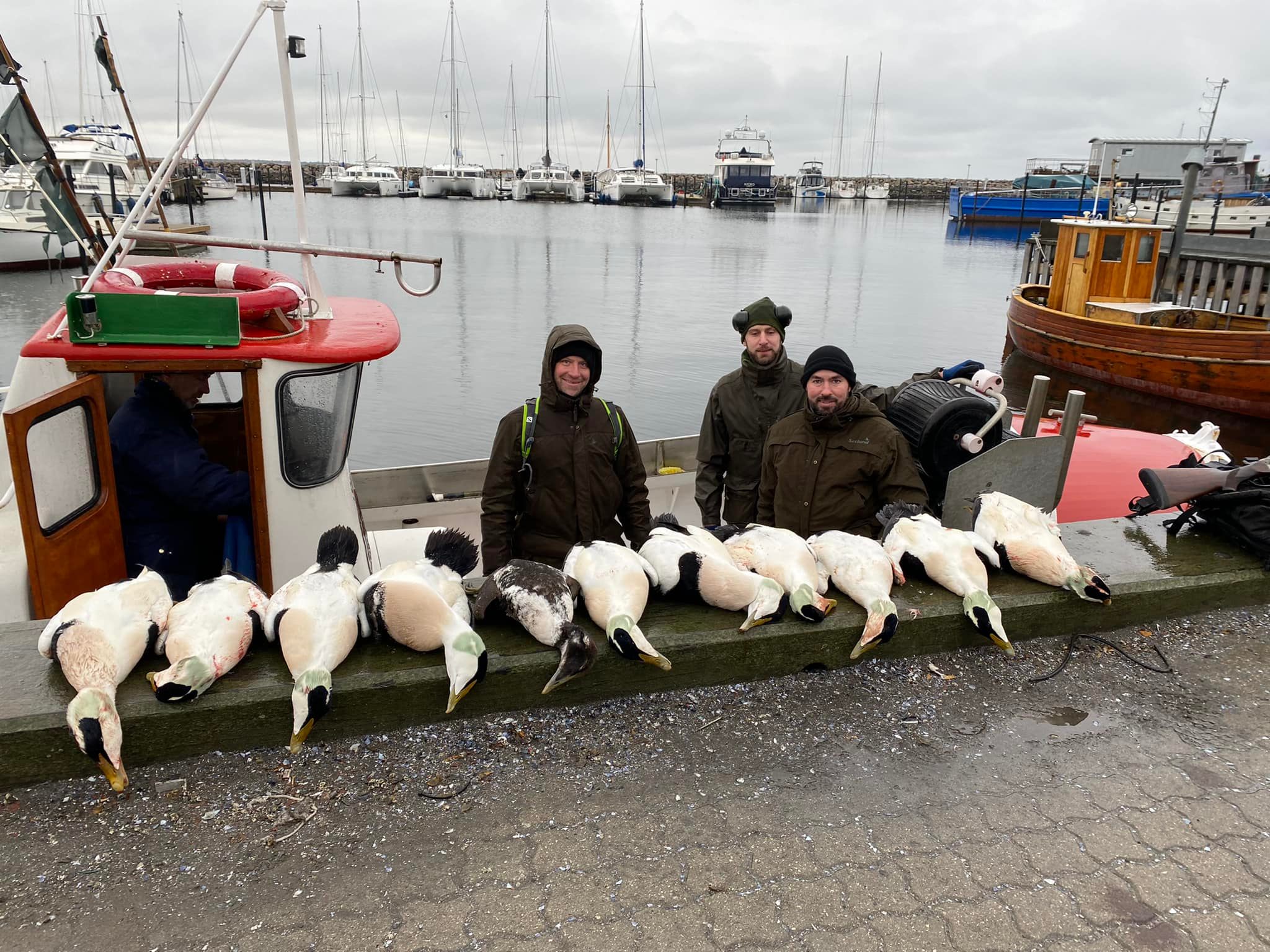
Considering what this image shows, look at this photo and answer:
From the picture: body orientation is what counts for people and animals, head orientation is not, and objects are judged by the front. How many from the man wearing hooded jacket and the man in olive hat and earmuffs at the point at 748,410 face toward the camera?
2

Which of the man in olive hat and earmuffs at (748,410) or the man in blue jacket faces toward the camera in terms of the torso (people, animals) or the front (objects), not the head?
the man in olive hat and earmuffs

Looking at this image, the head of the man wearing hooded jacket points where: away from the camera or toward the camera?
toward the camera

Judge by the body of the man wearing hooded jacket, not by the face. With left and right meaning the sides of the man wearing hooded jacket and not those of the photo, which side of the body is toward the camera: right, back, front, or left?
front

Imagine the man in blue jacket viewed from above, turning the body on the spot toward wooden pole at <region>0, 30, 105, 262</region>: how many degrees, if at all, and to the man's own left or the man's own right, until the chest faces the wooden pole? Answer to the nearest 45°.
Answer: approximately 90° to the man's own left

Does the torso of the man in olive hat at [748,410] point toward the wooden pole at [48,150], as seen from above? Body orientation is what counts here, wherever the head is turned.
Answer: no

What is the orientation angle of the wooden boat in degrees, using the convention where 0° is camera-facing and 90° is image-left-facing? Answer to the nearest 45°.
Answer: approximately 315°

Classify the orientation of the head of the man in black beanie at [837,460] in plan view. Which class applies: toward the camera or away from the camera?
toward the camera

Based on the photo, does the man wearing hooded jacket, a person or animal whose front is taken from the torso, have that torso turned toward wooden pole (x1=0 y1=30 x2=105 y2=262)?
no

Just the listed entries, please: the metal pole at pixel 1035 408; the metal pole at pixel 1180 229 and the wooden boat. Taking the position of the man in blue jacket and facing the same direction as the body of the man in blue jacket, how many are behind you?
0

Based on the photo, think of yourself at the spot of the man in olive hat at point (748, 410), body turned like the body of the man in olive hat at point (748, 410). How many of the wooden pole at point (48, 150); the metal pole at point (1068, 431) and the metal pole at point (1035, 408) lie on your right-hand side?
1

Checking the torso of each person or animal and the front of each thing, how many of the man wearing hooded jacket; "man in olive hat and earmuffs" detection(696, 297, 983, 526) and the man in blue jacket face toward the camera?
2

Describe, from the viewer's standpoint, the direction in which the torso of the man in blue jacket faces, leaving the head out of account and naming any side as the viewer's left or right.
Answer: facing to the right of the viewer

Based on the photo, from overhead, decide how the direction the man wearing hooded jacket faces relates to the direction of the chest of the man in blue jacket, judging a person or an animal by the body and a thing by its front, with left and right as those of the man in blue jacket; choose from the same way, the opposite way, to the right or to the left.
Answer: to the right

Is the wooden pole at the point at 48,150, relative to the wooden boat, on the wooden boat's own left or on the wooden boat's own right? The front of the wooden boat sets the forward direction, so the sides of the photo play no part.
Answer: on the wooden boat's own right

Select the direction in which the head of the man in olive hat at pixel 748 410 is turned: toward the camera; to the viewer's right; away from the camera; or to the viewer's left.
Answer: toward the camera

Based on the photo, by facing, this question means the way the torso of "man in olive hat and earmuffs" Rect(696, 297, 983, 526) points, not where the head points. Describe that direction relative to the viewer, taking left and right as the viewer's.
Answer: facing the viewer

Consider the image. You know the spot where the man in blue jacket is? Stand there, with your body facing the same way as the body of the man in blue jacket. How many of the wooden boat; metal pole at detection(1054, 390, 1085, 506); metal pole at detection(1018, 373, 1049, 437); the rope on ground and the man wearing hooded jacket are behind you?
0
